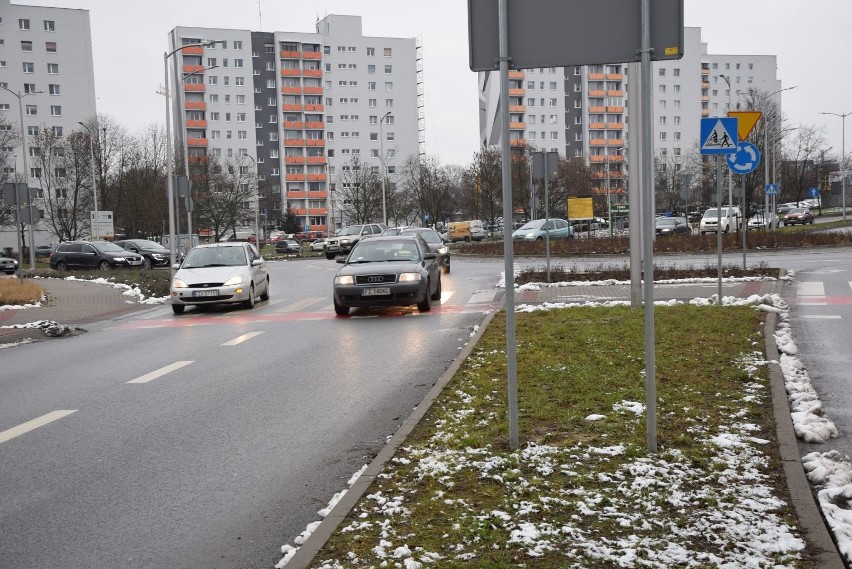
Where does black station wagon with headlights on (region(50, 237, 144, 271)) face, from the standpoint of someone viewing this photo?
facing the viewer and to the right of the viewer

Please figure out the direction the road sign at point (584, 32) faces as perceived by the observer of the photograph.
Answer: facing away from the viewer

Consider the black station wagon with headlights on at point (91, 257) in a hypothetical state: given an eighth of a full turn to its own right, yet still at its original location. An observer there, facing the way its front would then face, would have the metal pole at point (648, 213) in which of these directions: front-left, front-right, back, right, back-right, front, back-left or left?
front

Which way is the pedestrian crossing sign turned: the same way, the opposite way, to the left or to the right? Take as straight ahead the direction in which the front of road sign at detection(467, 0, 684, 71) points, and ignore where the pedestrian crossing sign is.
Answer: the opposite way

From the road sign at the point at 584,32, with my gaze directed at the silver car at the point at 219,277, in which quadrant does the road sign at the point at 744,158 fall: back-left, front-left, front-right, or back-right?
front-right

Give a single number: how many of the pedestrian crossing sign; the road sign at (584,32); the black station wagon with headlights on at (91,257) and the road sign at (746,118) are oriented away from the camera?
1

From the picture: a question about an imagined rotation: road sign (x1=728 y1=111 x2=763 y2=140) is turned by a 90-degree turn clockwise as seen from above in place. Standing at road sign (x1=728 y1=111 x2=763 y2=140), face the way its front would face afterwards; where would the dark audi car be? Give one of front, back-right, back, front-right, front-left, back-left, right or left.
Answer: front

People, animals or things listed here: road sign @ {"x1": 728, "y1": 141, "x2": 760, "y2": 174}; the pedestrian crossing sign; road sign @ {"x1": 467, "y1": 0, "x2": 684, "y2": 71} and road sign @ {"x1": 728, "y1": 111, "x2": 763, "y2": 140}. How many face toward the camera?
3

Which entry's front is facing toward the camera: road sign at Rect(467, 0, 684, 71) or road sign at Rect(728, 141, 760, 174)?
road sign at Rect(728, 141, 760, 174)

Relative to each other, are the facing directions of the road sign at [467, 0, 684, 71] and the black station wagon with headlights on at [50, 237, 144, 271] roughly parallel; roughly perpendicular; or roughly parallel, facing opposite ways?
roughly perpendicular

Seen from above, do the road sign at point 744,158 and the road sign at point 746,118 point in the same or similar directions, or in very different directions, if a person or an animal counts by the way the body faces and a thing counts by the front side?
same or similar directions

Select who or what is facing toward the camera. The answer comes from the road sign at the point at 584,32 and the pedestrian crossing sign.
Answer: the pedestrian crossing sign

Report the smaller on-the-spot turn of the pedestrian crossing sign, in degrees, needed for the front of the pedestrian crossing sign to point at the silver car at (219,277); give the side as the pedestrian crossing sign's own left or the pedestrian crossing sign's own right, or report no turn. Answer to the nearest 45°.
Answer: approximately 90° to the pedestrian crossing sign's own right

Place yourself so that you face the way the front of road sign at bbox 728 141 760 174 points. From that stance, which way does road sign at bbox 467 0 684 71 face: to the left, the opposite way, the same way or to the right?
the opposite way

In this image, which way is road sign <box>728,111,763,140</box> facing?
toward the camera

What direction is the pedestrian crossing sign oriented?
toward the camera

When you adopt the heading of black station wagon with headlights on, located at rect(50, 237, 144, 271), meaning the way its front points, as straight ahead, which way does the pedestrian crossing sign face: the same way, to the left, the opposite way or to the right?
to the right
